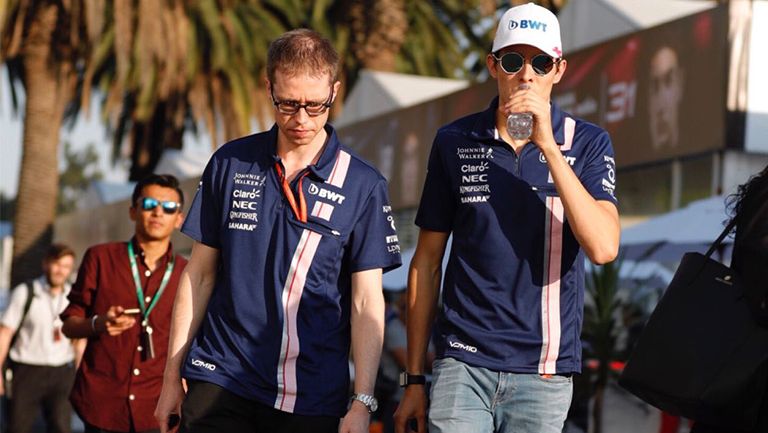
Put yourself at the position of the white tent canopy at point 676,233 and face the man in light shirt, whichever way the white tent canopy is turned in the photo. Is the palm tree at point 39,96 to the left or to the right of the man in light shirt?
right

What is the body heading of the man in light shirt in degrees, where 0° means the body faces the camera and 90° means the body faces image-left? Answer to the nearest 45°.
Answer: approximately 315°

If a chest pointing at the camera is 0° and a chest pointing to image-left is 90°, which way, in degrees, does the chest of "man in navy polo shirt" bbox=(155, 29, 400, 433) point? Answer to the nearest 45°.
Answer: approximately 0°

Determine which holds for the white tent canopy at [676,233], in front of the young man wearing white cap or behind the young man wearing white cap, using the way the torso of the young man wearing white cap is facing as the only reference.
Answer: behind

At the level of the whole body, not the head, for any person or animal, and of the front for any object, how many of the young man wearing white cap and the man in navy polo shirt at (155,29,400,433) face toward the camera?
2

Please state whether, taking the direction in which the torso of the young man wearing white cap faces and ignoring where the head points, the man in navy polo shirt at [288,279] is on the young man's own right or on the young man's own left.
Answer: on the young man's own right

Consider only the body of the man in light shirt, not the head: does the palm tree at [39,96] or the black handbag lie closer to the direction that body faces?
the black handbag
